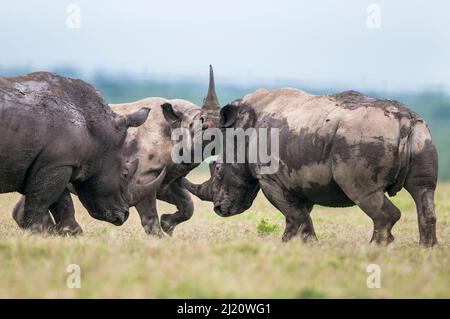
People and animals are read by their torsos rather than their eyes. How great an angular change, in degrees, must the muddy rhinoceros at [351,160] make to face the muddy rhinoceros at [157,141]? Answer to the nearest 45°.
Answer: approximately 45° to its right

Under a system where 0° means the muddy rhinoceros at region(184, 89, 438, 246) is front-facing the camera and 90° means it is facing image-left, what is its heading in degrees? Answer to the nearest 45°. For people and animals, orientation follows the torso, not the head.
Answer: approximately 90°

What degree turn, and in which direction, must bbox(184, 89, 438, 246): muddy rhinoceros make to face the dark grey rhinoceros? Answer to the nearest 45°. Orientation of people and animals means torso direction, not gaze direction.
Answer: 0° — it already faces it

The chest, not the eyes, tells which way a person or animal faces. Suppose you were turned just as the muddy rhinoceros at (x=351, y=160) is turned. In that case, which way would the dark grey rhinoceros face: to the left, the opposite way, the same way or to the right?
the opposite way

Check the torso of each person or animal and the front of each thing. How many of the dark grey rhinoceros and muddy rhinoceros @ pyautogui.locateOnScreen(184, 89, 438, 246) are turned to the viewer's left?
1

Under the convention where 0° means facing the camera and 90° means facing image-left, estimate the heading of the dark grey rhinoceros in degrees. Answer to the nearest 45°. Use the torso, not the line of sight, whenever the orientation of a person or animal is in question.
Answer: approximately 270°
